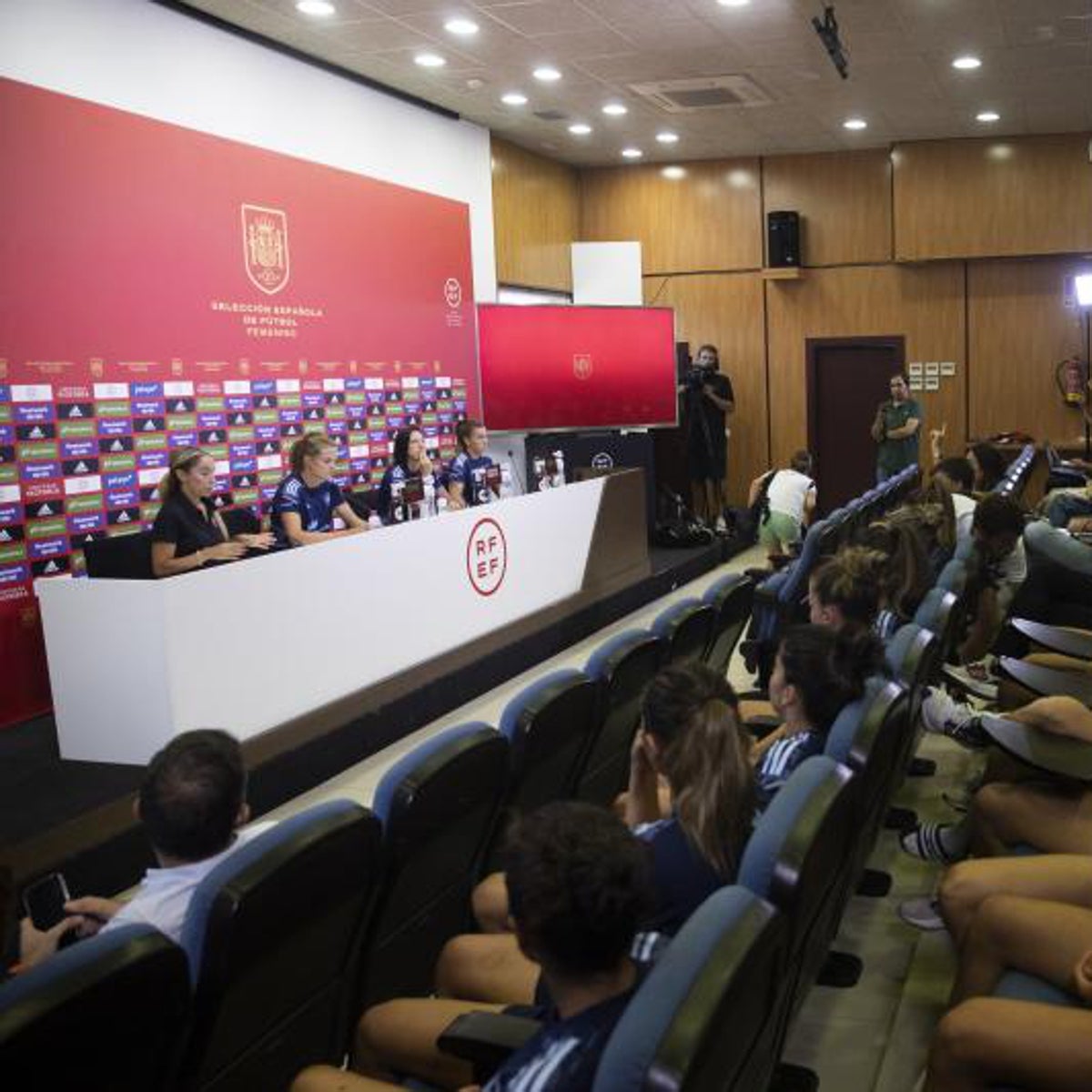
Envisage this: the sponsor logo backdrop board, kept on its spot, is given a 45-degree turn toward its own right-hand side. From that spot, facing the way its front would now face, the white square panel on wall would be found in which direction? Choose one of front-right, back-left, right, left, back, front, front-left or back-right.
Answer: back-left

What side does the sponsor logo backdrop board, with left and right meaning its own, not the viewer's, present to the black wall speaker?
left

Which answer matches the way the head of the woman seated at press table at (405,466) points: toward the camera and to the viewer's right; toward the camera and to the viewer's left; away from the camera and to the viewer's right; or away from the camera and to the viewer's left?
toward the camera and to the viewer's right

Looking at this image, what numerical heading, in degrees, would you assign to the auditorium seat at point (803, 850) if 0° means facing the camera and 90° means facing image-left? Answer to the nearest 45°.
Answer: approximately 135°

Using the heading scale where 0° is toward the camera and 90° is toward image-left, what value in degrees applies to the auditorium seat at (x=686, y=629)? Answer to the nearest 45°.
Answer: approximately 135°

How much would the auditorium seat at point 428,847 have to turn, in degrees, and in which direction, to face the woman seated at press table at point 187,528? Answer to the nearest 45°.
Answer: approximately 45° to its right

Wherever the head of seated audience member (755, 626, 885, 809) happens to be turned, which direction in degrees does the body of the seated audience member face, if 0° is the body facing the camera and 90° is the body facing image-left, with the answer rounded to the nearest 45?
approximately 135°

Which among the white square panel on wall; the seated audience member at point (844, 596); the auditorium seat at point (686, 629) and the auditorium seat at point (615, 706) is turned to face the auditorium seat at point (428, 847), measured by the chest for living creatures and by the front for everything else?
the white square panel on wall

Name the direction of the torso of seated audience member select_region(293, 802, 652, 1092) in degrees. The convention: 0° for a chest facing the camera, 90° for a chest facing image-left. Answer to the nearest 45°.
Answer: approximately 135°

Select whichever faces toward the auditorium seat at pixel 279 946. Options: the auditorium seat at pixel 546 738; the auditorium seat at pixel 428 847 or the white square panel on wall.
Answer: the white square panel on wall

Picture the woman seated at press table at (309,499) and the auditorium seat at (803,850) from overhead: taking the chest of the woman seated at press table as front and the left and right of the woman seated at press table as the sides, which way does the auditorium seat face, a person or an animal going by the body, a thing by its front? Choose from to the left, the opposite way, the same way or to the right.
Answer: the opposite way

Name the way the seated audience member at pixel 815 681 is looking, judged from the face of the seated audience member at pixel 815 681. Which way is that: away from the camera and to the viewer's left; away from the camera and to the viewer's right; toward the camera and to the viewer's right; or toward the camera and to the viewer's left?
away from the camera and to the viewer's left

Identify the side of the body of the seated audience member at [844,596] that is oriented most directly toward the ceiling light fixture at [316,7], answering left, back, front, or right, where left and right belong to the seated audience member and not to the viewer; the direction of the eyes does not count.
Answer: front

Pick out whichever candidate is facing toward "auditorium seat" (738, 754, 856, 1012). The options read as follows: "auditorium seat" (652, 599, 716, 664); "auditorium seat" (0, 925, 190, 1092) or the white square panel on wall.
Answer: the white square panel on wall

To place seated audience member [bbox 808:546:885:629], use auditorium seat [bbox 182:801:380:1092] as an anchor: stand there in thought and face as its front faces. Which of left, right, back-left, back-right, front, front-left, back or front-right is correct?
right

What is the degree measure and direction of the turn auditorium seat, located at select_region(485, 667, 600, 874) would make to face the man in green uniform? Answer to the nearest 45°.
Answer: approximately 45° to its right
